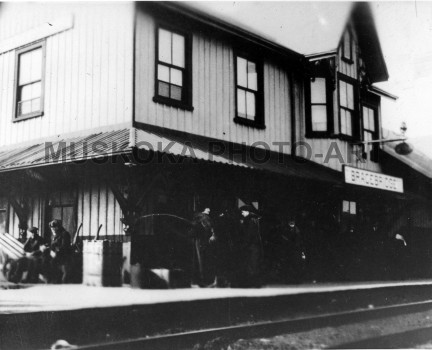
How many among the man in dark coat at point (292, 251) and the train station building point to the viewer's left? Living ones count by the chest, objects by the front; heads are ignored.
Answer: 0

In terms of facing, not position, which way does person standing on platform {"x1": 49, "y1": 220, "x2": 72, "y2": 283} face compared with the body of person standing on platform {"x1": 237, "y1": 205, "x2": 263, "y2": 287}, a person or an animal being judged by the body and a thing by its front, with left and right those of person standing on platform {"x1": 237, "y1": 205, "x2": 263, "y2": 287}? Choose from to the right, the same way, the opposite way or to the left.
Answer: the same way

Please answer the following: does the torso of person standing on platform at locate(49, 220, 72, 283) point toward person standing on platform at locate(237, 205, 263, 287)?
no

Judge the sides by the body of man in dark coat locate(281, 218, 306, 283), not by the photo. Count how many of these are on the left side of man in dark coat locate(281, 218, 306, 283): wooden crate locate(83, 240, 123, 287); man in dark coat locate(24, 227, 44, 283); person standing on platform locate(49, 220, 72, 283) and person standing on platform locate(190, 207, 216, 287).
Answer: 0

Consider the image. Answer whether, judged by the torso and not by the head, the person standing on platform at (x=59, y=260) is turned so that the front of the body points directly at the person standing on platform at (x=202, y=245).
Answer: no

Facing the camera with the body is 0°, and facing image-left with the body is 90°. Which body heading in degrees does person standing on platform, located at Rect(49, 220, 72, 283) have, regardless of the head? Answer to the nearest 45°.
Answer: approximately 45°

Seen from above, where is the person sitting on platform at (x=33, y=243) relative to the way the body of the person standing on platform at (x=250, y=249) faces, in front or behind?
in front

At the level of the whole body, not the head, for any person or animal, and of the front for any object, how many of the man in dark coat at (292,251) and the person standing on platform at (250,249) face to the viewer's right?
0

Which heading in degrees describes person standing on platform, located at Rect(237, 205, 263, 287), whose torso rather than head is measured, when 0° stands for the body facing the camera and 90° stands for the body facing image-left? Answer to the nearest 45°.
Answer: approximately 45°

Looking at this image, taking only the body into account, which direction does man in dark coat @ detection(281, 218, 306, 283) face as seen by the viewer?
toward the camera

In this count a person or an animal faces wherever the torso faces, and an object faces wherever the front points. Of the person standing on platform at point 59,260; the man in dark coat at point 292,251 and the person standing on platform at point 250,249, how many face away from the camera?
0

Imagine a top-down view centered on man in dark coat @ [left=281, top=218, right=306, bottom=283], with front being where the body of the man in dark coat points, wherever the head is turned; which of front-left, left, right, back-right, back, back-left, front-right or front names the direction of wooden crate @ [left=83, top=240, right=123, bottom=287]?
front-right

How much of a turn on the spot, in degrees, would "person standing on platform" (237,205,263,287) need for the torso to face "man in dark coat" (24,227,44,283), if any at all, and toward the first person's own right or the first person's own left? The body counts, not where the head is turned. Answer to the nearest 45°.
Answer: approximately 45° to the first person's own right
